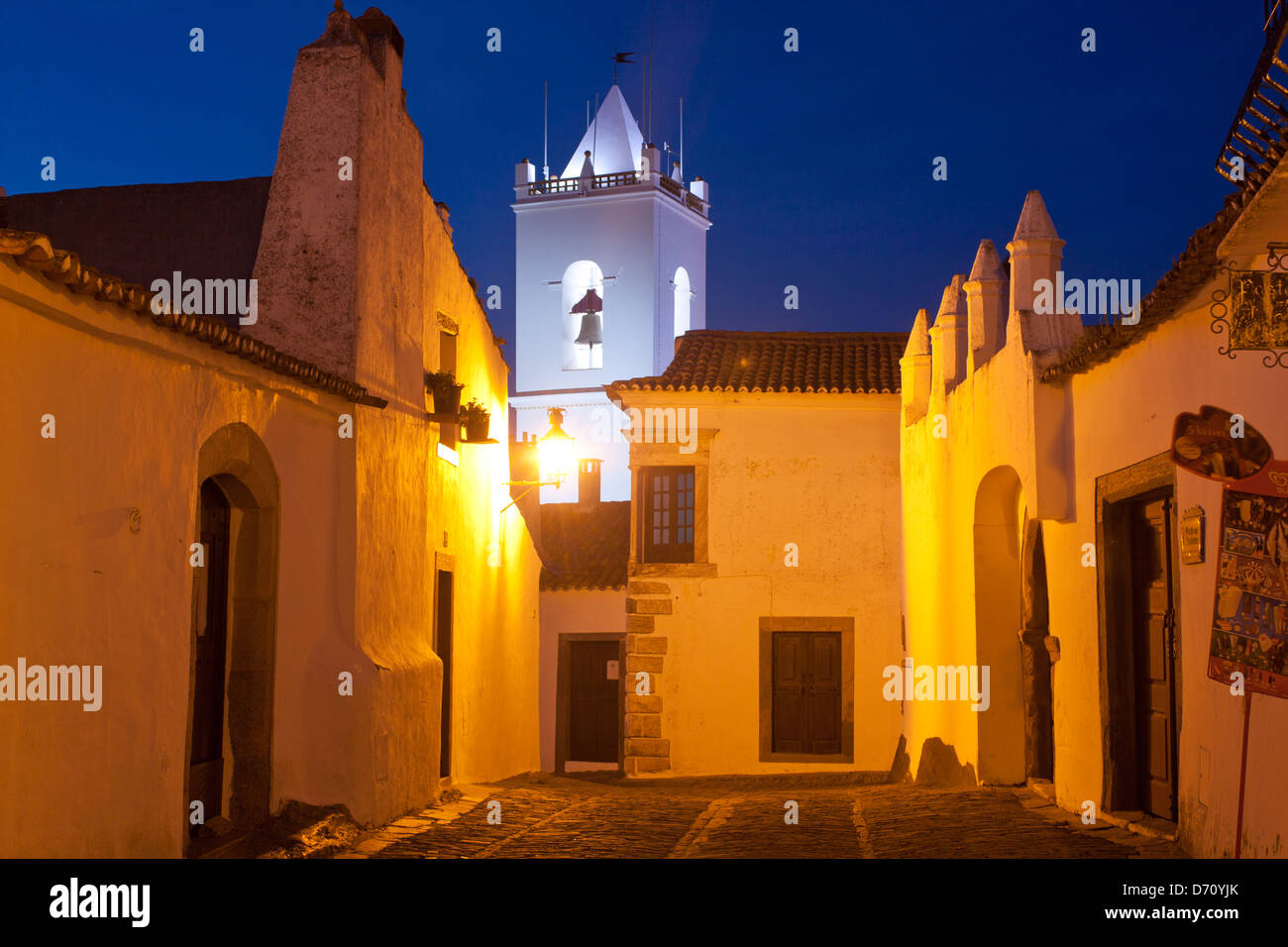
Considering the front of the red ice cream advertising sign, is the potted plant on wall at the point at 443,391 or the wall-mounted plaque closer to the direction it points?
the potted plant on wall

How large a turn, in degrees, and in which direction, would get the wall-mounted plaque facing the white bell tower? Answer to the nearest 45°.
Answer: approximately 90° to its right

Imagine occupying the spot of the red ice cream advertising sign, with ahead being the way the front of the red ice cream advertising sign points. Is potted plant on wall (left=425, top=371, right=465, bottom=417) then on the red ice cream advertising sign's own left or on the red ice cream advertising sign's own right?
on the red ice cream advertising sign's own right

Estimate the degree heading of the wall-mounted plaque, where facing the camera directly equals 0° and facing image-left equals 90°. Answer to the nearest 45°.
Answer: approximately 45°

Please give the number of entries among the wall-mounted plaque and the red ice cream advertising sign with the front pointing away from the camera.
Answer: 0

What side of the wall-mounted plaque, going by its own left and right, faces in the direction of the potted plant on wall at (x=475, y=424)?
front

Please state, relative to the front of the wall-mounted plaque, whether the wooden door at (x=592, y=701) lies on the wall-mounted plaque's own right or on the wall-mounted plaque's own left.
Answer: on the wall-mounted plaque's own right

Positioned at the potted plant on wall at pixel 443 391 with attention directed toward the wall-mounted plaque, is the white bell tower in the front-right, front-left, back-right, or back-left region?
back-left

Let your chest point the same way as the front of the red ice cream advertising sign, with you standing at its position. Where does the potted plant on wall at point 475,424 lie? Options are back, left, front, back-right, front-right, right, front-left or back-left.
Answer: right

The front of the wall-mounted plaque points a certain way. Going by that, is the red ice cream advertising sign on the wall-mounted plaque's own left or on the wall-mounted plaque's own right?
on the wall-mounted plaque's own left
